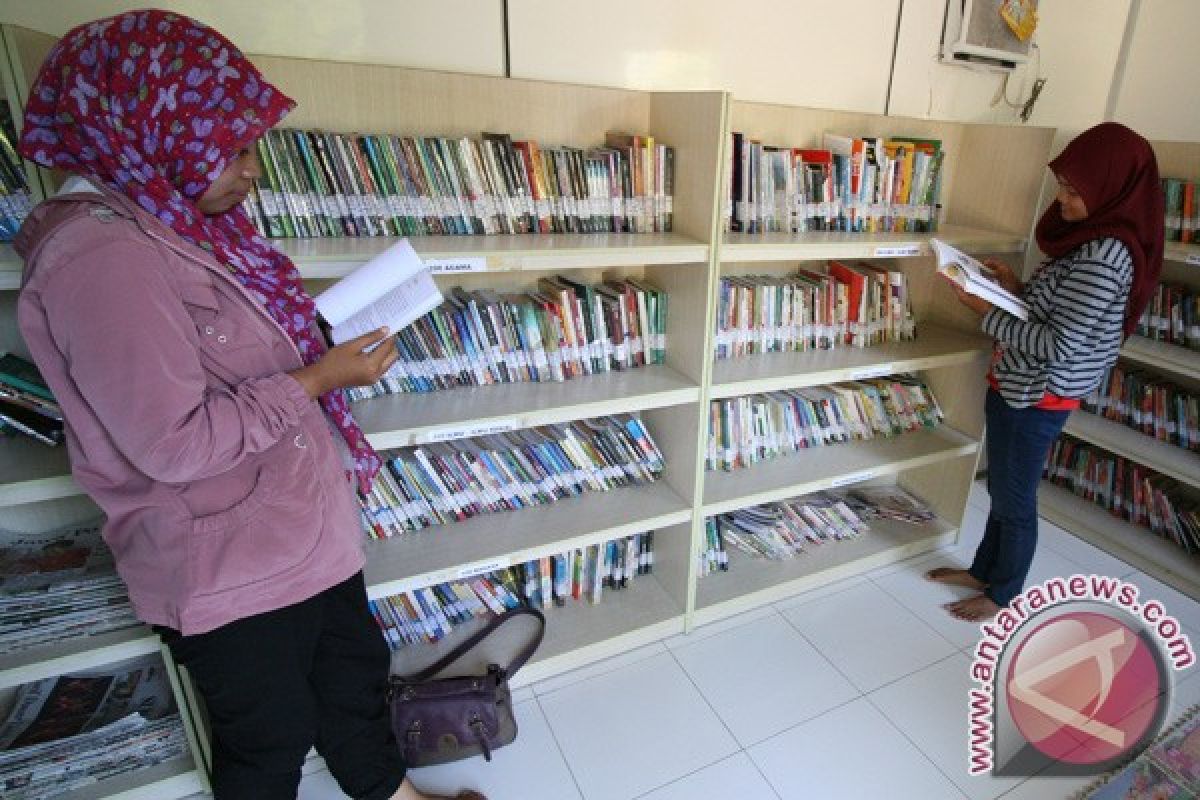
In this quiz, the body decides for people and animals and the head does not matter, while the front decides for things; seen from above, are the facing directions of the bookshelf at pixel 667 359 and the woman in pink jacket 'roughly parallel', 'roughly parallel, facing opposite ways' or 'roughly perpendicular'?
roughly perpendicular

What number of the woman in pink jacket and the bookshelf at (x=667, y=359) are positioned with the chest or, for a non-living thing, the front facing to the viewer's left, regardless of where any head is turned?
0

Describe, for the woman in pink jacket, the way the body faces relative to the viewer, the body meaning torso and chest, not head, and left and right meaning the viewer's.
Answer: facing to the right of the viewer

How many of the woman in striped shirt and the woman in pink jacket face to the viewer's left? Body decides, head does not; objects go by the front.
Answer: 1

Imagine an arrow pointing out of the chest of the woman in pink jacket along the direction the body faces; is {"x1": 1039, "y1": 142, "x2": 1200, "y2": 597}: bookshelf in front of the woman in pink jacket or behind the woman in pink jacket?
in front

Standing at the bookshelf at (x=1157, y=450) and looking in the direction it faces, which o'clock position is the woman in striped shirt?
The woman in striped shirt is roughly at 11 o'clock from the bookshelf.

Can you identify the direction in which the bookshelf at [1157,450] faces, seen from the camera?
facing the viewer and to the left of the viewer

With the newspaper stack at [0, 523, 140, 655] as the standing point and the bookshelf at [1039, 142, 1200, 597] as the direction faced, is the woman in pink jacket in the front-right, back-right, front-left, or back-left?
front-right

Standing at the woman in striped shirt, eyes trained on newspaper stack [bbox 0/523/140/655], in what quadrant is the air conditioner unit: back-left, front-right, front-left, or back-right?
back-right

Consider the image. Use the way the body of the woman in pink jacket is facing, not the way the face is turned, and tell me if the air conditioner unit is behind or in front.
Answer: in front

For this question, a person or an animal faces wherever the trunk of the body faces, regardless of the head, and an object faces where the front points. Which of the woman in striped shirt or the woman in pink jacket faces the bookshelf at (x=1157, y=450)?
the woman in pink jacket

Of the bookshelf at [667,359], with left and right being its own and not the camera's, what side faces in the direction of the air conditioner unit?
left

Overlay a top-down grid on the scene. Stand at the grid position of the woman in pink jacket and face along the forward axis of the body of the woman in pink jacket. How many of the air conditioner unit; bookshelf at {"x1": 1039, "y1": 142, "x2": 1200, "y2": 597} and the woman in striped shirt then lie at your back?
0

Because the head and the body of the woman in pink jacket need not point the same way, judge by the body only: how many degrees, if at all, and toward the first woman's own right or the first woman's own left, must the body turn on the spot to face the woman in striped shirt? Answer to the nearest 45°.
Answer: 0° — they already face them

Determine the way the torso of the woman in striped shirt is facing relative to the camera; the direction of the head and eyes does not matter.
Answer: to the viewer's left

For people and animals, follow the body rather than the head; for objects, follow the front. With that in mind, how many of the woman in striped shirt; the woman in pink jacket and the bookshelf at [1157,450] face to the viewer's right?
1

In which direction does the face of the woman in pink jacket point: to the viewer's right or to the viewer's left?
to the viewer's right
